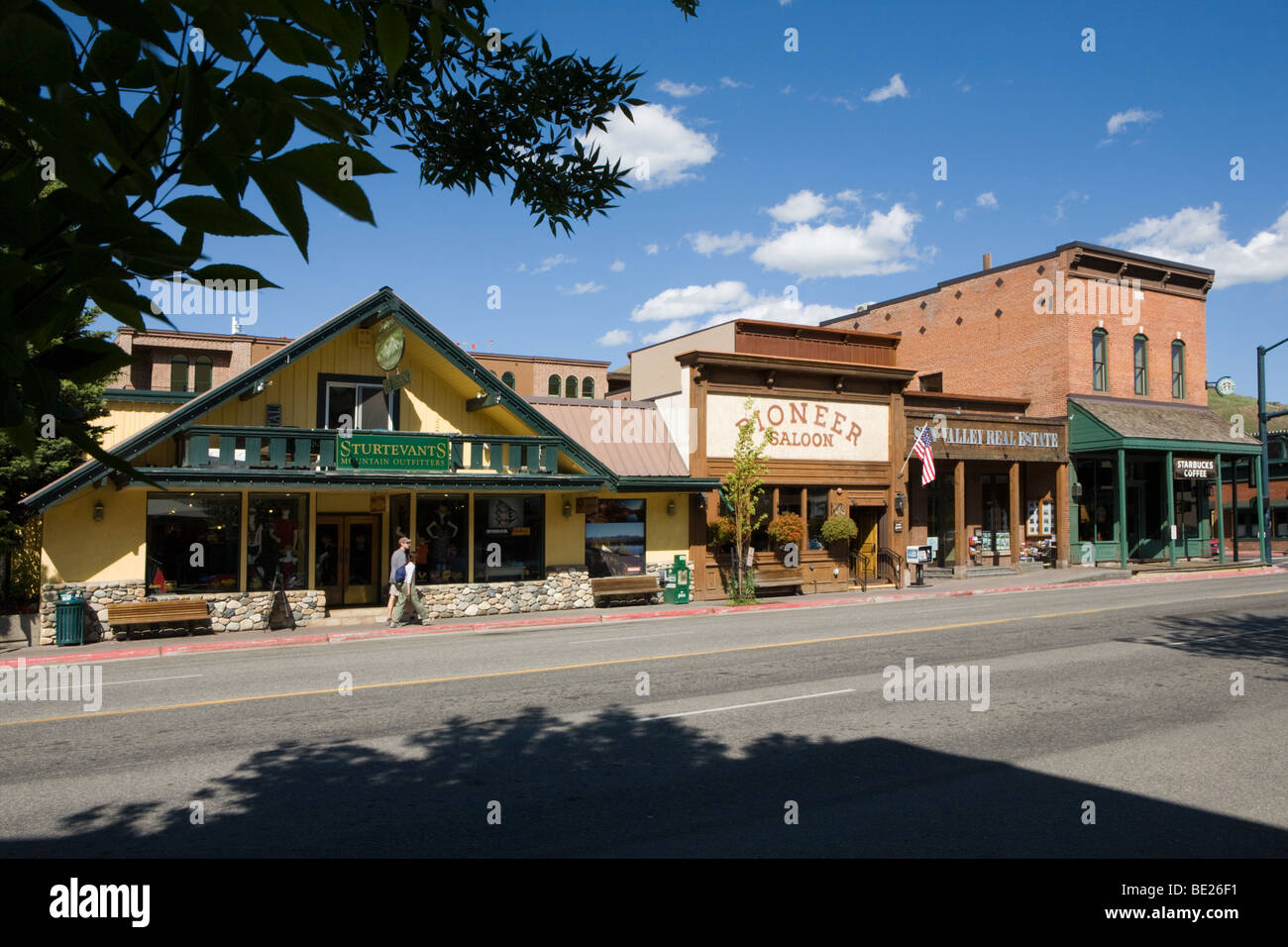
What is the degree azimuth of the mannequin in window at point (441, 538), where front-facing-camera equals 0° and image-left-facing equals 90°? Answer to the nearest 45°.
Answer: approximately 0°

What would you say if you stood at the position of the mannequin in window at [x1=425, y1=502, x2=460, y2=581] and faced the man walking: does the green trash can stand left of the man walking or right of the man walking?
right

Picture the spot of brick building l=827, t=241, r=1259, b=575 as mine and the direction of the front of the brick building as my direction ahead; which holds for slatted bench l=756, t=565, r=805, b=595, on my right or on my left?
on my right

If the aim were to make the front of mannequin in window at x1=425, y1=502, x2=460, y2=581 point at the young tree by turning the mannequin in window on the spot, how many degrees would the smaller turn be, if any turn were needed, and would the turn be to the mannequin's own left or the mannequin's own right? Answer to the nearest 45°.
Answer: approximately 90° to the mannequin's own left

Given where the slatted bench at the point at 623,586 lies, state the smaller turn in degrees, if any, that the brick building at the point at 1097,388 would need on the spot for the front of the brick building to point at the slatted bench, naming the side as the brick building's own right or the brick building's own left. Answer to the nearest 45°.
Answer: approximately 90° to the brick building's own right

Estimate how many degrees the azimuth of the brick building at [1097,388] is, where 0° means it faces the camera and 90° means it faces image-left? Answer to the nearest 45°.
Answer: approximately 315°

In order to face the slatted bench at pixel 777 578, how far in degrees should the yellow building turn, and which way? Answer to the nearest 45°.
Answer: approximately 90° to its left

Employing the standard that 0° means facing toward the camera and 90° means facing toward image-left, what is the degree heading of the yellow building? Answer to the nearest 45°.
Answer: approximately 0°

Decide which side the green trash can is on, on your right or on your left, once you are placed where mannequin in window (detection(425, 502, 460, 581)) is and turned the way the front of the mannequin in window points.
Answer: on your right
